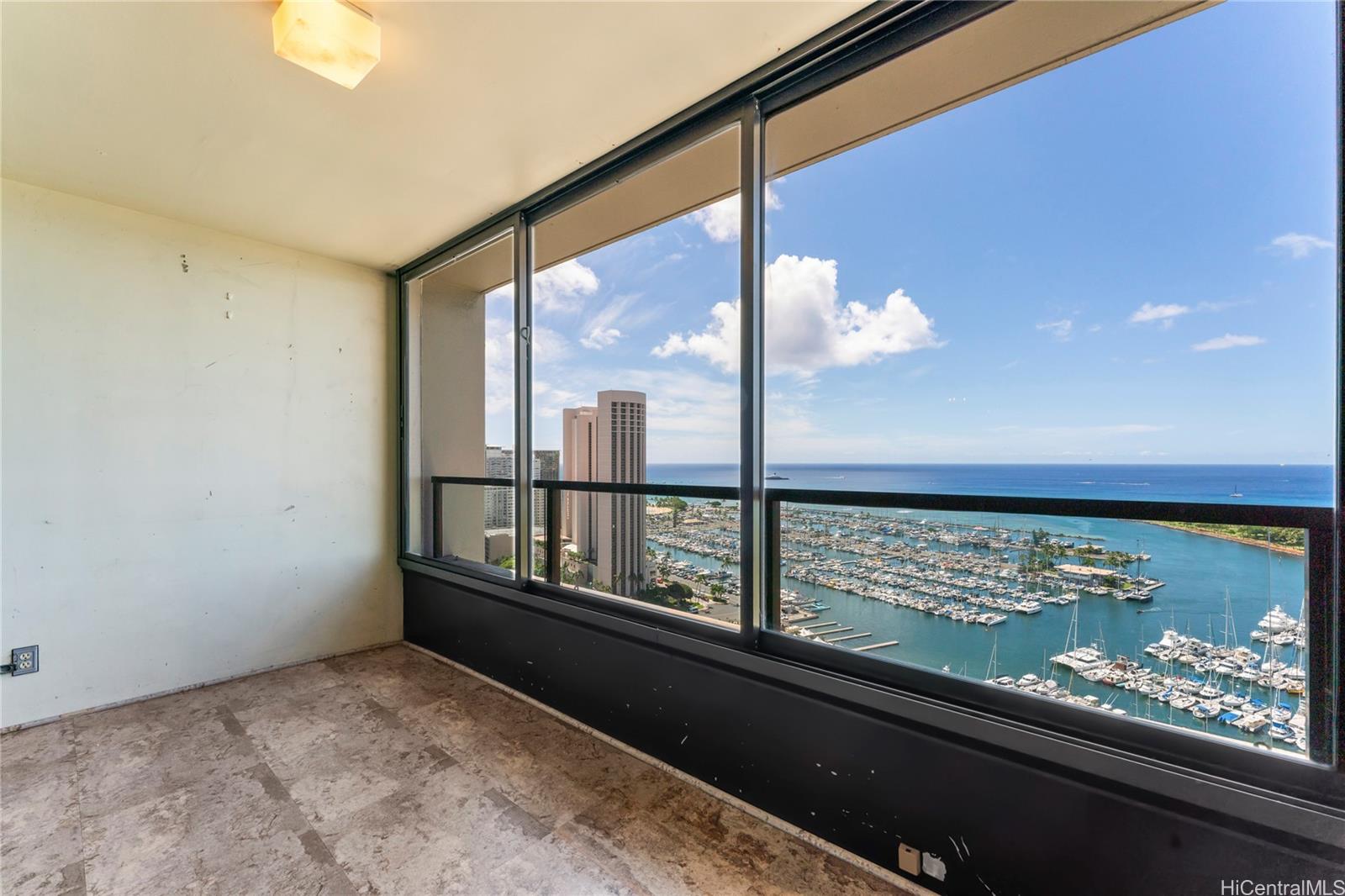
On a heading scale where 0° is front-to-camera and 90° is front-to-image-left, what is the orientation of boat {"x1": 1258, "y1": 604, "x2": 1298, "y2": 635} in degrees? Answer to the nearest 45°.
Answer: approximately 90°

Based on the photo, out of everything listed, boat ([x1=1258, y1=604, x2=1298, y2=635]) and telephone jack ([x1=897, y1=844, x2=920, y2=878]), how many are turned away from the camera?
0

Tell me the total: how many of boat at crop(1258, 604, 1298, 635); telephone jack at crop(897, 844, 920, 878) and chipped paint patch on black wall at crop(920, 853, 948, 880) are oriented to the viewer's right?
0

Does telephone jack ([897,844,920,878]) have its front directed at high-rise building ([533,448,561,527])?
no

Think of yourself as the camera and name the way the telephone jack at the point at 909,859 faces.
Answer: facing the viewer and to the left of the viewer

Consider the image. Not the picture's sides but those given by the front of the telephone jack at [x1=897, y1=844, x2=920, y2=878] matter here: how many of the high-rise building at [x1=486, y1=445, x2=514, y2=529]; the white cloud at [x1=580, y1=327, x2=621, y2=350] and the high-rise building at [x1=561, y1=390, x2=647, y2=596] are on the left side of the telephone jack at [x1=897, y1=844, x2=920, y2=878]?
0
